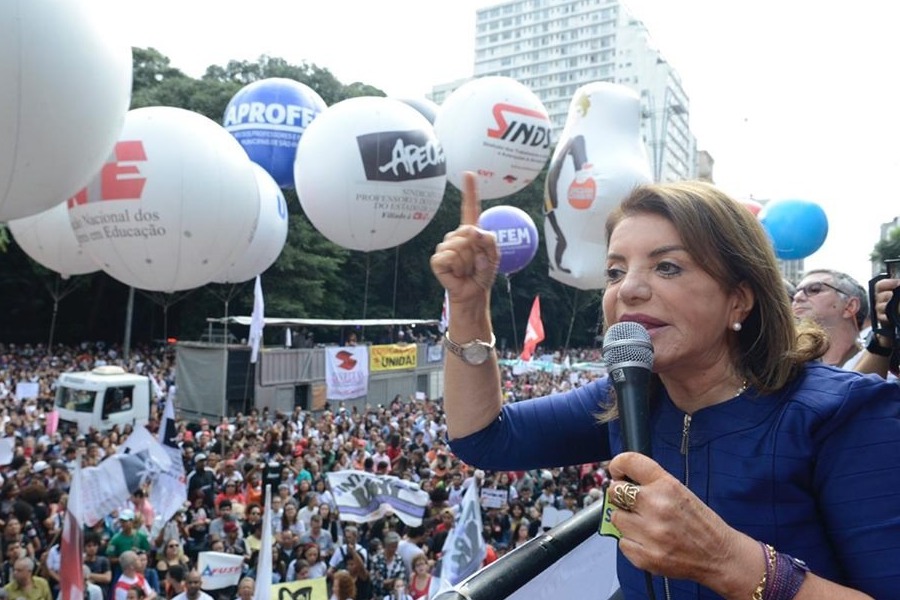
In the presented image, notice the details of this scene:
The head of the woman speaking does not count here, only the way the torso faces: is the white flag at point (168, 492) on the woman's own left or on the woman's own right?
on the woman's own right

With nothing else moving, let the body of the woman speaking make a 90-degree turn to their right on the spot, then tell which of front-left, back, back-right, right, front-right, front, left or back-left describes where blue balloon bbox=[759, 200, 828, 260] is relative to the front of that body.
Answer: front-right

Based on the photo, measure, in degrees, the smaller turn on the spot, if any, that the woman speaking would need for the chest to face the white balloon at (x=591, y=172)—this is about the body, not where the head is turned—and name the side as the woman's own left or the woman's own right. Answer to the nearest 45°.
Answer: approximately 135° to the woman's own right

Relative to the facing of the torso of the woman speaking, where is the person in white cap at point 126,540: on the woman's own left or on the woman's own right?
on the woman's own right

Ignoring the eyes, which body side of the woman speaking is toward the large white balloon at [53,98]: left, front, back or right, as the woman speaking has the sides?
right

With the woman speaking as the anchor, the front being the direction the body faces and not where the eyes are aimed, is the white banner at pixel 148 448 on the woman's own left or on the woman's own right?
on the woman's own right

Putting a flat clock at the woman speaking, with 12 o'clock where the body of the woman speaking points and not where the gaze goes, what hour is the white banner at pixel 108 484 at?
The white banner is roughly at 3 o'clock from the woman speaking.

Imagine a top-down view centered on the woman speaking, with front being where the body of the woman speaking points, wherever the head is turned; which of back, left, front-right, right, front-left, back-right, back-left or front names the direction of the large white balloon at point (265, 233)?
right

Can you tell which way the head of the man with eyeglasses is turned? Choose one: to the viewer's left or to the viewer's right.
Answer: to the viewer's left

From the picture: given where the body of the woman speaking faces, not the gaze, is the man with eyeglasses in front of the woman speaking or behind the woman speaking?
behind

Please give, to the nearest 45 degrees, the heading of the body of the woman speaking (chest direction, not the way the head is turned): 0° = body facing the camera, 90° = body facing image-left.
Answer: approximately 45°
